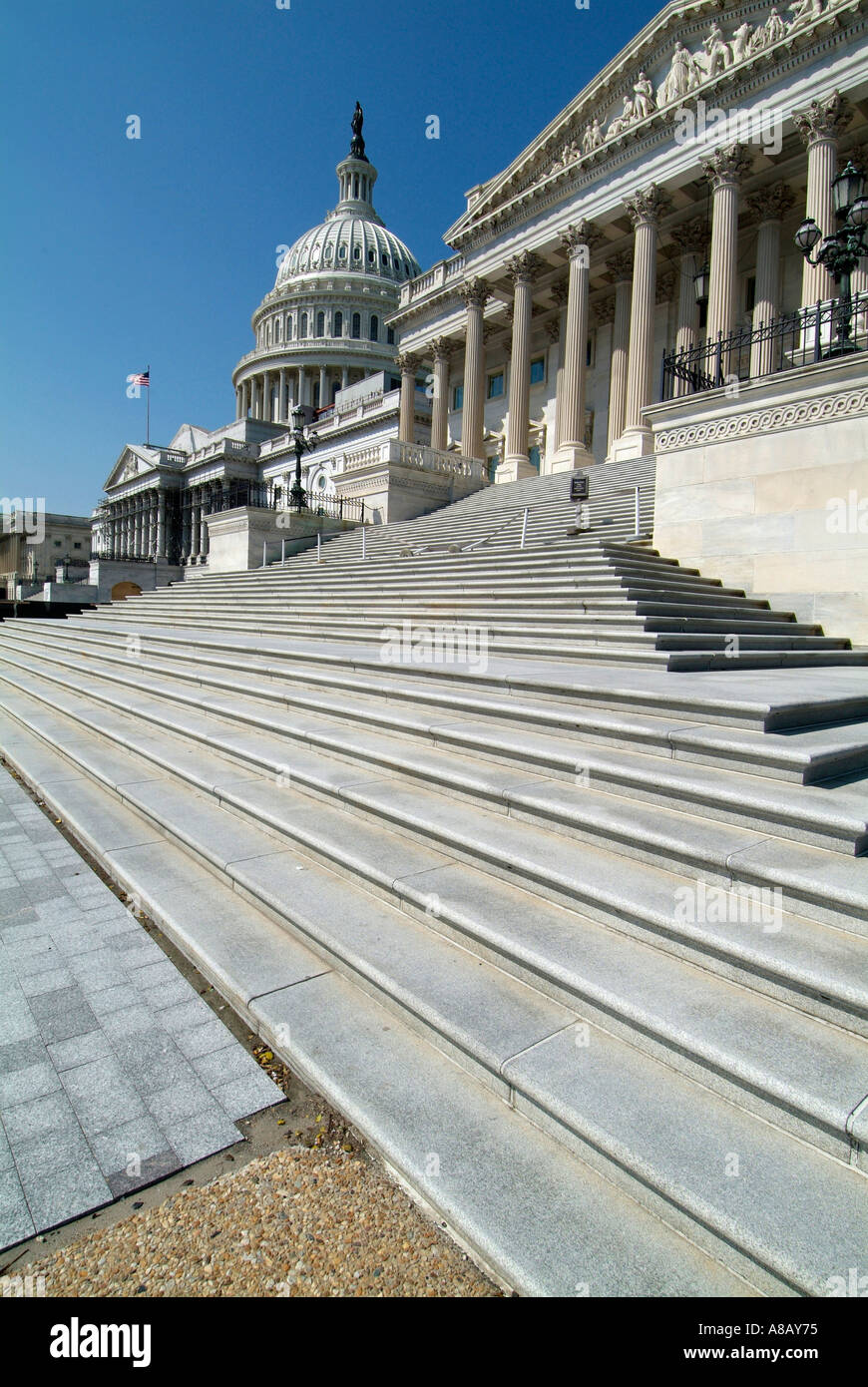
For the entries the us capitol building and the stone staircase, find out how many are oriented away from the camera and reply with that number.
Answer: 0

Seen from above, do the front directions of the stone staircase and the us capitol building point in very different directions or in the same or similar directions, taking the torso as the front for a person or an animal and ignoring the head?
same or similar directions

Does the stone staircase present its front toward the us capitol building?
no

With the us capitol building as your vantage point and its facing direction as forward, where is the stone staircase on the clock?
The stone staircase is roughly at 11 o'clock from the us capitol building.

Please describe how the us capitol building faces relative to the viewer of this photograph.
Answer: facing the viewer and to the left of the viewer
